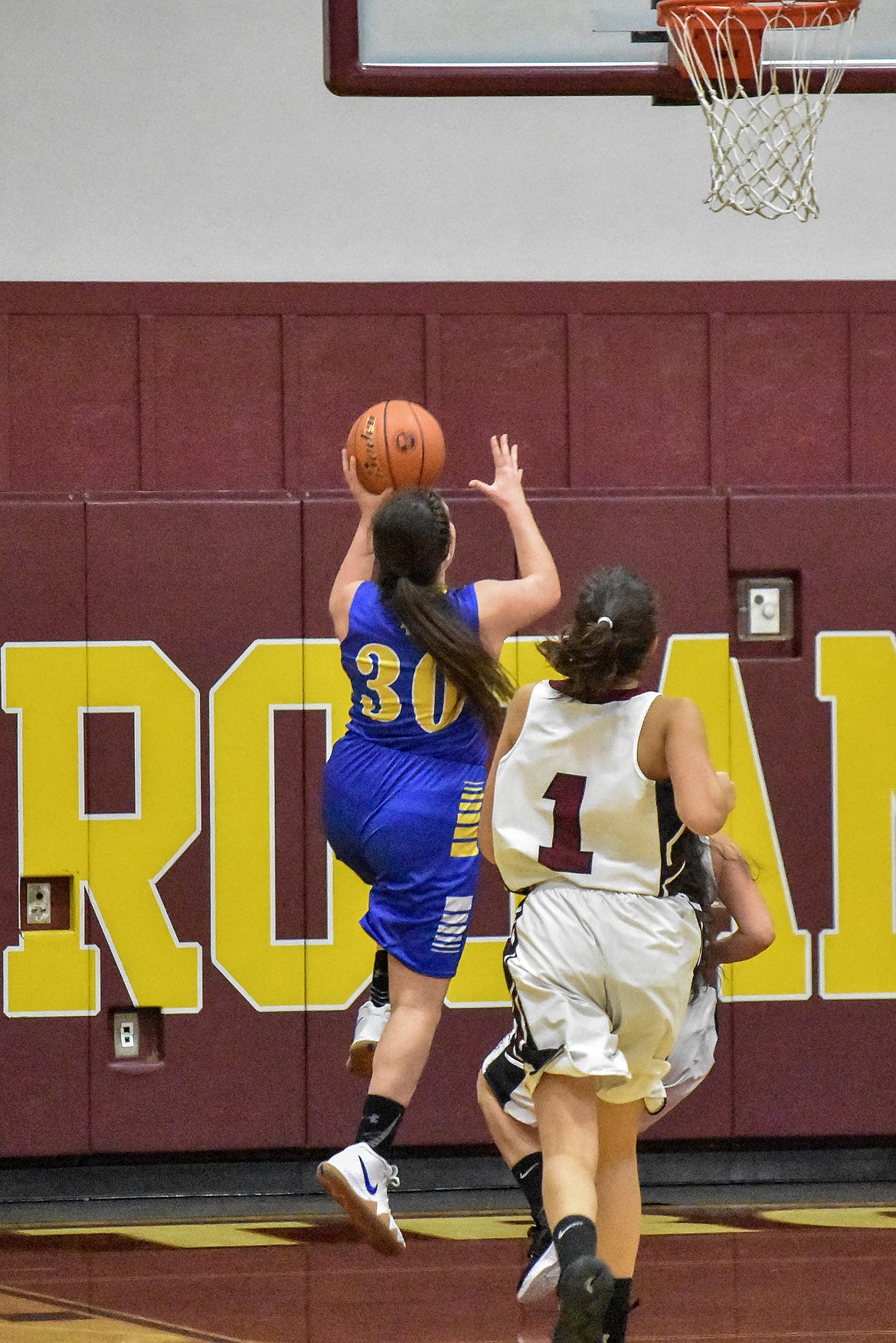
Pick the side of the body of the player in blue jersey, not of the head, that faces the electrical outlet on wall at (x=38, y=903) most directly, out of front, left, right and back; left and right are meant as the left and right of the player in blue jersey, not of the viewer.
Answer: left

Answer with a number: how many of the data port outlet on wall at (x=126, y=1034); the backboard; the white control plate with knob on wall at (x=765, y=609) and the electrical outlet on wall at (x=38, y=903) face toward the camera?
4

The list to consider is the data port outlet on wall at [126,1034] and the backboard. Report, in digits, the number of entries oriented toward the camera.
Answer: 2

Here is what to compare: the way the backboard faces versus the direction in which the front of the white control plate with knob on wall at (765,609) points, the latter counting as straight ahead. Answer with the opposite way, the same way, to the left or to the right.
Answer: the same way

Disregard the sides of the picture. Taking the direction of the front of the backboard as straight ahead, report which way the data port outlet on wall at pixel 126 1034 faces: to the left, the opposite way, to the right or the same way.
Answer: the same way

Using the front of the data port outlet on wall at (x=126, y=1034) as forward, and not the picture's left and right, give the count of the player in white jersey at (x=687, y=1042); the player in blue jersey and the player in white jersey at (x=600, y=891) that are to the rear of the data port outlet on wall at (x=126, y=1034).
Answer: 0

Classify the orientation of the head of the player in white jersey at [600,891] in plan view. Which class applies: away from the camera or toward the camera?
away from the camera

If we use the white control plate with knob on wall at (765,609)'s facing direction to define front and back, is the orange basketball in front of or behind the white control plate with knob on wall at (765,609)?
in front

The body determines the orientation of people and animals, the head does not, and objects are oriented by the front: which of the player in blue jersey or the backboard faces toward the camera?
the backboard

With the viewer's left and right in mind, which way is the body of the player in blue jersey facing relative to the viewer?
facing away from the viewer and to the right of the viewer

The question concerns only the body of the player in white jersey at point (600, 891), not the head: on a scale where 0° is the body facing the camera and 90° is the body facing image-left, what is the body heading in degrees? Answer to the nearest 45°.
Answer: approximately 180°

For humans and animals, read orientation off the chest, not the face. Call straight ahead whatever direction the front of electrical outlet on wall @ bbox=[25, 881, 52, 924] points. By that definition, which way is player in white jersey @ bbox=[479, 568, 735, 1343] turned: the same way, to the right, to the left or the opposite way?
the opposite way

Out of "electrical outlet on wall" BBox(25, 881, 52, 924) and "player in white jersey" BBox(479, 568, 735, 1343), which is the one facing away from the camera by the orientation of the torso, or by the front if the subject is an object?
the player in white jersey

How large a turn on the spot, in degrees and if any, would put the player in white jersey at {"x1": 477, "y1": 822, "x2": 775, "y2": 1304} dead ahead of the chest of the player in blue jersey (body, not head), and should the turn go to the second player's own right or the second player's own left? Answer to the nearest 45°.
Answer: approximately 90° to the second player's own right

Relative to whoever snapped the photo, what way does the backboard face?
facing the viewer

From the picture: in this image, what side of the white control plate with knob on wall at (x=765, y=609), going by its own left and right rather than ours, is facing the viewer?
front

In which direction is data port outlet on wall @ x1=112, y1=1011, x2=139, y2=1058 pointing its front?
toward the camera
